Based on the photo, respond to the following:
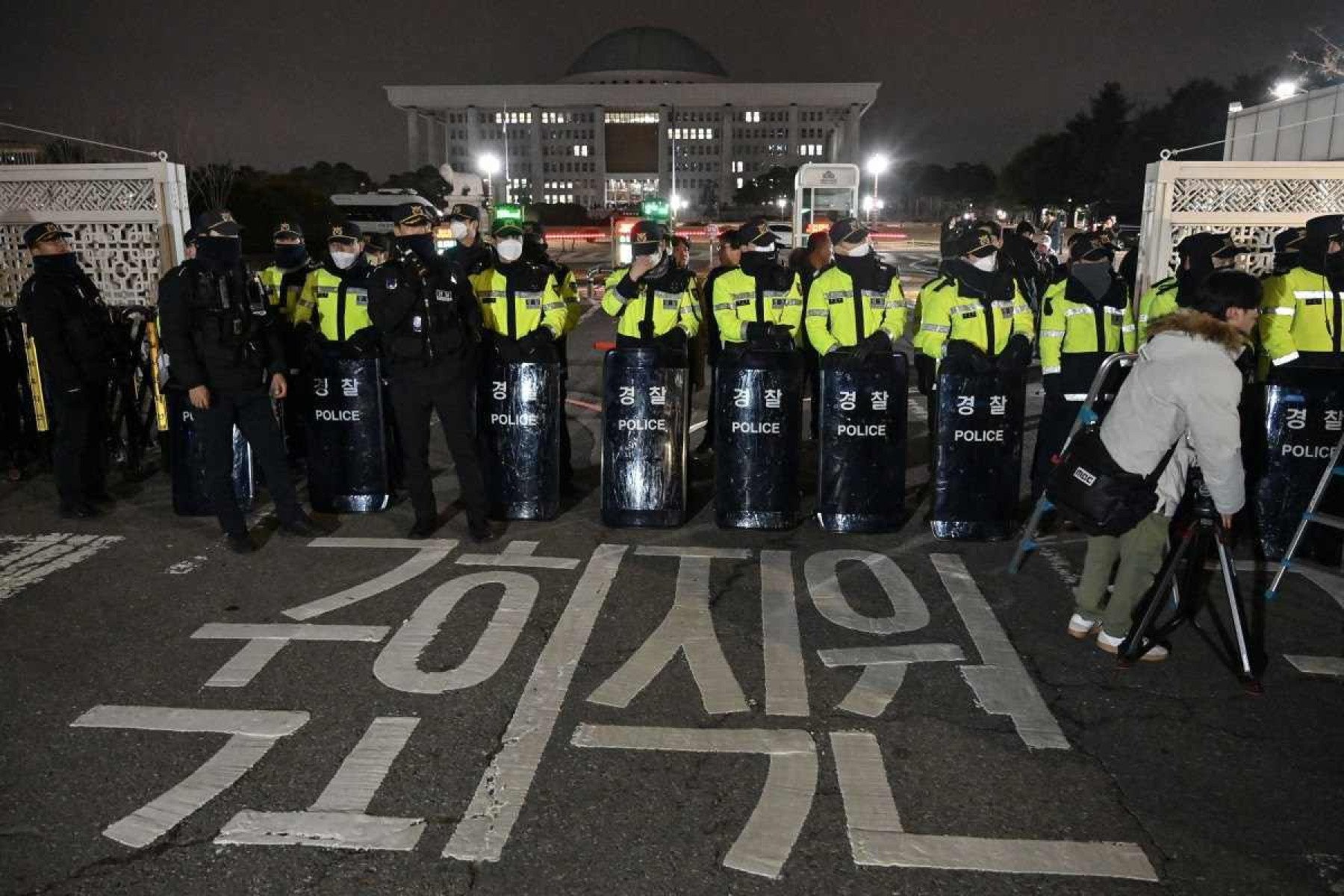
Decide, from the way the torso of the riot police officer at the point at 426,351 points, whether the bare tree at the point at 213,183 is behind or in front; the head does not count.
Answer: behind

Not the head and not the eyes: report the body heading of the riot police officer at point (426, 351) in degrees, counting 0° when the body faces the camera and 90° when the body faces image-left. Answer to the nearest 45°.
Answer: approximately 0°

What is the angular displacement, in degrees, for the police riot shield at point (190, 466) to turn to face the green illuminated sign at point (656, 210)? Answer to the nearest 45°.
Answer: approximately 135° to its left

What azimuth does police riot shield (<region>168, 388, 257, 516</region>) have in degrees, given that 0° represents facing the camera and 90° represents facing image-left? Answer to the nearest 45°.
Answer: approximately 0°

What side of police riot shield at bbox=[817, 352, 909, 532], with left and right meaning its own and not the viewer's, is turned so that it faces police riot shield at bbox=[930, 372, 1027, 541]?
left

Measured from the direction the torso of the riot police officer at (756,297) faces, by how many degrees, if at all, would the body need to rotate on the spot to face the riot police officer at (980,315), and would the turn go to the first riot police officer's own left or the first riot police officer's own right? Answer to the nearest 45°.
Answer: approximately 45° to the first riot police officer's own left

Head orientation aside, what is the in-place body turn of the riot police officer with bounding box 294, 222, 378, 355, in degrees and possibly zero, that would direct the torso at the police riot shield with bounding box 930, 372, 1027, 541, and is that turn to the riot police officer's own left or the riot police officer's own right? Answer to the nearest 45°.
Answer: approximately 45° to the riot police officer's own left

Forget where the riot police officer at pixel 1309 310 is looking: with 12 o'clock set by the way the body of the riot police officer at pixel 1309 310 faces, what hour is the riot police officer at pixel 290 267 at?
the riot police officer at pixel 290 267 is roughly at 4 o'clock from the riot police officer at pixel 1309 310.

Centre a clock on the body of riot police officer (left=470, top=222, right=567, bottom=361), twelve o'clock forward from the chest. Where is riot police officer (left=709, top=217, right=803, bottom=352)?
riot police officer (left=709, top=217, right=803, bottom=352) is roughly at 9 o'clock from riot police officer (left=470, top=222, right=567, bottom=361).

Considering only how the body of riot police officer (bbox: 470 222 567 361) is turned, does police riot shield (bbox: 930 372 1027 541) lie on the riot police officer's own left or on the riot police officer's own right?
on the riot police officer's own left

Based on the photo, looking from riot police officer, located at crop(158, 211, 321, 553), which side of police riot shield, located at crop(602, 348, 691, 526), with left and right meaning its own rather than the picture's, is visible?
right

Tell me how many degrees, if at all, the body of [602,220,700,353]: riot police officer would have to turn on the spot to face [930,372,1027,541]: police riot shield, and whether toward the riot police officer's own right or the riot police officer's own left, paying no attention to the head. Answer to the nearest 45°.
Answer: approximately 90° to the riot police officer's own left
